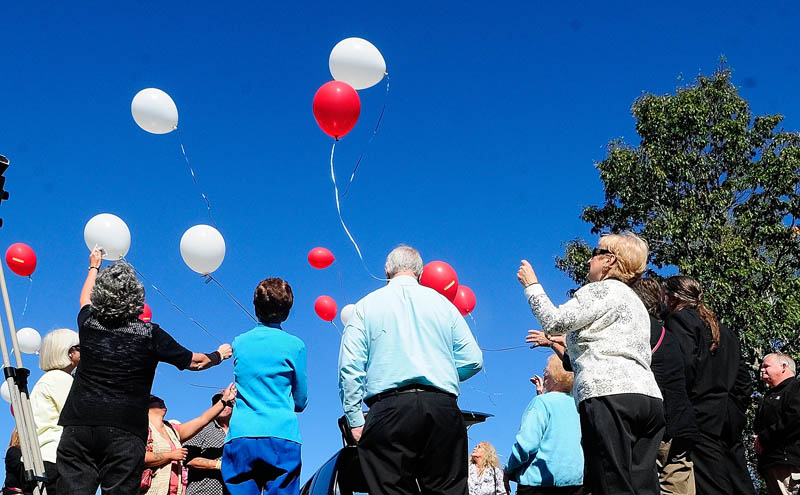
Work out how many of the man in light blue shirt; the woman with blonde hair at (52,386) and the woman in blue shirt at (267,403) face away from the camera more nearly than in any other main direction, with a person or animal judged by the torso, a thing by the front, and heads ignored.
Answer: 2

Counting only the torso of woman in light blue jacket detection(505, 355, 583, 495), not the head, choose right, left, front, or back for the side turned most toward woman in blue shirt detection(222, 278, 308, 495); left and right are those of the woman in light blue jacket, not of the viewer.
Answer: left

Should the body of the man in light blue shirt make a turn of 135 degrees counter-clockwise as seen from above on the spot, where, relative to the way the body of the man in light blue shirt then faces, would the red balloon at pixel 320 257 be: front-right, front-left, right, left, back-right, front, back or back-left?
back-right

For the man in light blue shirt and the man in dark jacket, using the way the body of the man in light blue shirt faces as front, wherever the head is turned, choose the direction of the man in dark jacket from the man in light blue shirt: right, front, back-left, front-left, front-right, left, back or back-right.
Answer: front-right

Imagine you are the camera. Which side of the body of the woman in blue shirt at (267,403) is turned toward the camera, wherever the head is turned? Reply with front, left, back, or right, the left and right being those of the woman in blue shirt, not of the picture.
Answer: back

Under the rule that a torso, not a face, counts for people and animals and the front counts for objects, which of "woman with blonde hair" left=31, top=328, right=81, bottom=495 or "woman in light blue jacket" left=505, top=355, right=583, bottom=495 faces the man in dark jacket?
the woman with blonde hair

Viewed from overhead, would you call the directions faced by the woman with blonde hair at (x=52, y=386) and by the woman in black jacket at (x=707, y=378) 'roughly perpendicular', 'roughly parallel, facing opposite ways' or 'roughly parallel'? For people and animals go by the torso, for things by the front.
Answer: roughly perpendicular

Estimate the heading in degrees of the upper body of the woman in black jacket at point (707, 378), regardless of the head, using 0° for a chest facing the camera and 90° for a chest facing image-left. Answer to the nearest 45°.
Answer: approximately 135°

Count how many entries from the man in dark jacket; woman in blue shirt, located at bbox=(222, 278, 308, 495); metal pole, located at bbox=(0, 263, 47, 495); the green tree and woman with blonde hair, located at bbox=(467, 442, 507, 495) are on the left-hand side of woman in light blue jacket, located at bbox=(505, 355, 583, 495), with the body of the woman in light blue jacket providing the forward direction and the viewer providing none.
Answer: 2

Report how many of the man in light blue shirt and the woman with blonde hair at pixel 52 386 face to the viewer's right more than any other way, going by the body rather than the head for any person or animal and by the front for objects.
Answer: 1

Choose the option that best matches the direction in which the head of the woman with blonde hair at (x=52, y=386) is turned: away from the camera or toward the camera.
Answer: away from the camera

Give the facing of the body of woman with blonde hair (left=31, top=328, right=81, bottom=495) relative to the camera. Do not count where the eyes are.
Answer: to the viewer's right

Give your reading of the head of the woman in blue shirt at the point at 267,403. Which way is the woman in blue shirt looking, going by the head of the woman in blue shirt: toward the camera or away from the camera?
away from the camera

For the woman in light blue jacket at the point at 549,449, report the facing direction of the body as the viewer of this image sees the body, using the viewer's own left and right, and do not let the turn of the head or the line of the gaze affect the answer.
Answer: facing away from the viewer and to the left of the viewer

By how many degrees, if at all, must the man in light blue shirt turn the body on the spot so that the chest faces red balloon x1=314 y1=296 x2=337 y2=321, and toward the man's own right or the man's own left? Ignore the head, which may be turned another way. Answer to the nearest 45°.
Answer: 0° — they already face it

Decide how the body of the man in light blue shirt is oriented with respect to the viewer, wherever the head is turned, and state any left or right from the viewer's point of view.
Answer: facing away from the viewer
